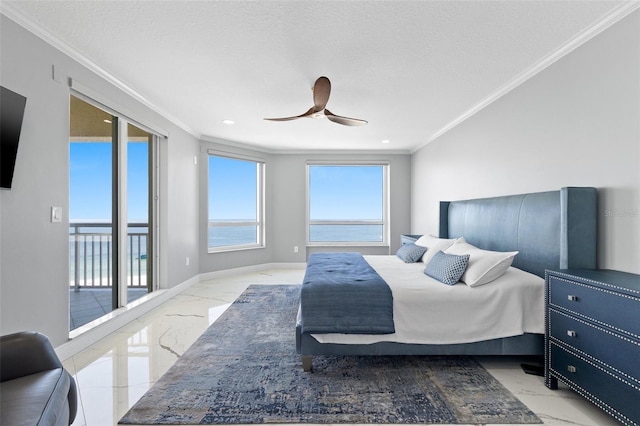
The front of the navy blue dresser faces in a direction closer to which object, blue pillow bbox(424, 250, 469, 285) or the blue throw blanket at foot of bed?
the blue throw blanket at foot of bed

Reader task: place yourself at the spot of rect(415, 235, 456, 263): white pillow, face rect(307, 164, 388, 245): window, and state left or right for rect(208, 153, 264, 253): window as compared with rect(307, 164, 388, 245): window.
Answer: left

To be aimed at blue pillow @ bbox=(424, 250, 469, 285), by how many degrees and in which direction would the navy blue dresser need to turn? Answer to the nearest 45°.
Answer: approximately 45° to its right

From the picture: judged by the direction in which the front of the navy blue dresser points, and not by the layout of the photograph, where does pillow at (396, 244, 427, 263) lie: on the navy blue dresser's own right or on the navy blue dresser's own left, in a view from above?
on the navy blue dresser's own right

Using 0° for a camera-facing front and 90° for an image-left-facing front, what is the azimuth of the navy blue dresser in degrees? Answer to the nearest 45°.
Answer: approximately 45°

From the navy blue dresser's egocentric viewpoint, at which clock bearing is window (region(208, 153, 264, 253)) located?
The window is roughly at 2 o'clock from the navy blue dresser.

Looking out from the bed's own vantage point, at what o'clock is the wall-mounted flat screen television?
The wall-mounted flat screen television is roughly at 11 o'clock from the bed.

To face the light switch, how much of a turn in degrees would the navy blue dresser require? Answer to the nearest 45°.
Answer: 0° — it already faces it

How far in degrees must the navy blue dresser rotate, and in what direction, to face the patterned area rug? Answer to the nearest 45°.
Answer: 0° — it already faces it

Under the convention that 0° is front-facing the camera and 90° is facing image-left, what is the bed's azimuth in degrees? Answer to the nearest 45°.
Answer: approximately 90°
